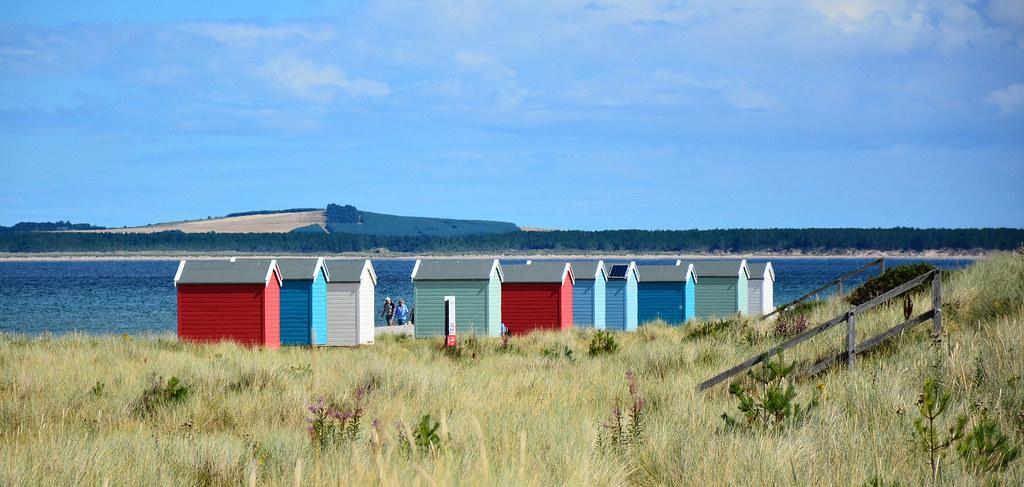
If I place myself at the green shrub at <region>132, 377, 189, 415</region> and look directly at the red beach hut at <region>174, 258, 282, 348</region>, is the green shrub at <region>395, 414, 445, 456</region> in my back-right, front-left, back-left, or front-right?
back-right

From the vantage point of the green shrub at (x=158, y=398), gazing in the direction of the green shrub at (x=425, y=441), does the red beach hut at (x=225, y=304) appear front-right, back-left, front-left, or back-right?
back-left

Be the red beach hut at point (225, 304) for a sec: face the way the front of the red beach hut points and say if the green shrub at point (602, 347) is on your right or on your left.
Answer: on your left
